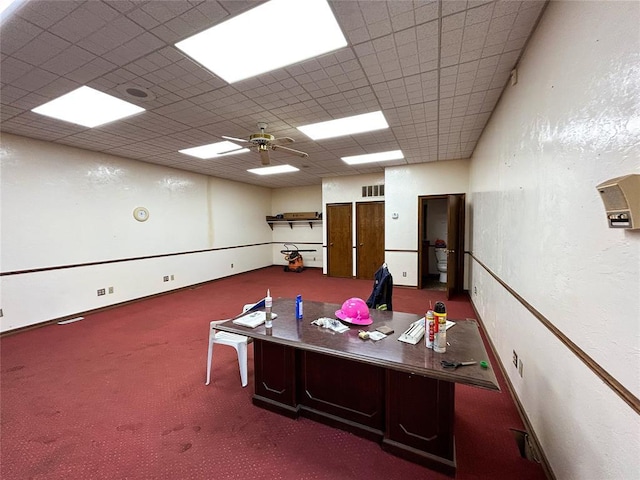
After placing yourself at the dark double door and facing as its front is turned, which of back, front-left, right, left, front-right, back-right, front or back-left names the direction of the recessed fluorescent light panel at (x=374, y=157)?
front

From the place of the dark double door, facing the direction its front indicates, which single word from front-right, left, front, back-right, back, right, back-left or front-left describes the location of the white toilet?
left

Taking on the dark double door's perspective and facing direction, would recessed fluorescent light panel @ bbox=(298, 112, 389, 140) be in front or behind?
in front

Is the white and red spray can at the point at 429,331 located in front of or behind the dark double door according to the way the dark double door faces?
in front

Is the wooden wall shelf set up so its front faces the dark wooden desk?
yes

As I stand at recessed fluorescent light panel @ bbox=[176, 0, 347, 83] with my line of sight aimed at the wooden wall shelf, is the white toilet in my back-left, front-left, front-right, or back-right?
front-right

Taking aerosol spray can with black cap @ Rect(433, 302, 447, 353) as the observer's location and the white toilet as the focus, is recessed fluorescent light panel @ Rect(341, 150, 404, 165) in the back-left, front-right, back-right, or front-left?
front-left

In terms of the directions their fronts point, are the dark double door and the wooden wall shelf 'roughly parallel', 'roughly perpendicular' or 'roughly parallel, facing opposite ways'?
roughly parallel

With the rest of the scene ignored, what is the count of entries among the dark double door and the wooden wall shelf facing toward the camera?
2

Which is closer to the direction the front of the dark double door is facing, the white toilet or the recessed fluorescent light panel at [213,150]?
the recessed fluorescent light panel

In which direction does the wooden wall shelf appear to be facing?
toward the camera

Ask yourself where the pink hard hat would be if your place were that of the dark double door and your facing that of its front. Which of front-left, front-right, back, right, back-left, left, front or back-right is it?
front

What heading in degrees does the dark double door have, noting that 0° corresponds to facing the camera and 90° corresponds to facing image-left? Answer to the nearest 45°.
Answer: approximately 0°

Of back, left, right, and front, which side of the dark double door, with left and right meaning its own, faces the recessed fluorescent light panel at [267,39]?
front

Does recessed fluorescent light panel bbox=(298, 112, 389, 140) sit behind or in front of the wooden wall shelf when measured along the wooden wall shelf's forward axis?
in front

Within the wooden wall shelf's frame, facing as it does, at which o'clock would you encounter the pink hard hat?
The pink hard hat is roughly at 12 o'clock from the wooden wall shelf.
